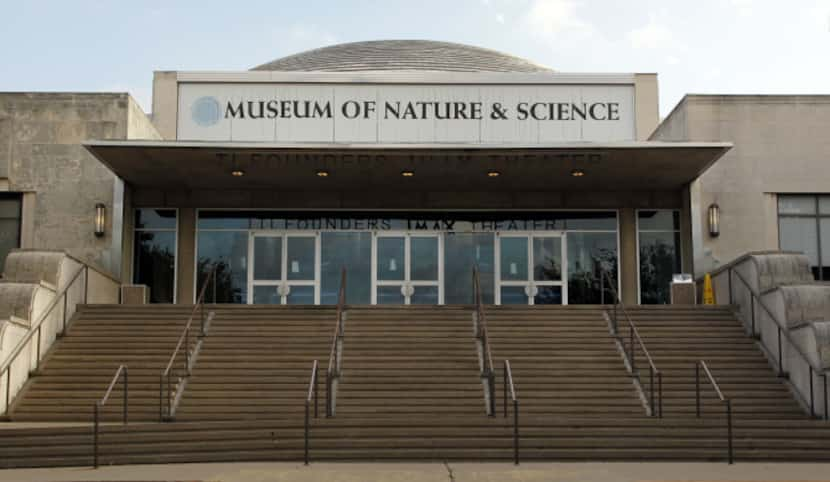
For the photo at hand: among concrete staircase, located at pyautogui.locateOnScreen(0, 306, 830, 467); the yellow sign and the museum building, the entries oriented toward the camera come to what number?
3

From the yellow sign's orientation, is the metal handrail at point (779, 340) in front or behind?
in front

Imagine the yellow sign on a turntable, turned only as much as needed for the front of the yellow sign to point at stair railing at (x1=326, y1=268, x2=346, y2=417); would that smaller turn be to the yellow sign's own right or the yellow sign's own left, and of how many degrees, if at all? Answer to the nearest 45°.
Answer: approximately 45° to the yellow sign's own right

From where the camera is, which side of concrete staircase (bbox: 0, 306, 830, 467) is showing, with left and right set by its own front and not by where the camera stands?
front

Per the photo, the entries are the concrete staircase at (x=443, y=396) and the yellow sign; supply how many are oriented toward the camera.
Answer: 2

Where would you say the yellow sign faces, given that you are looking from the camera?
facing the viewer

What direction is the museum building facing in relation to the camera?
toward the camera
